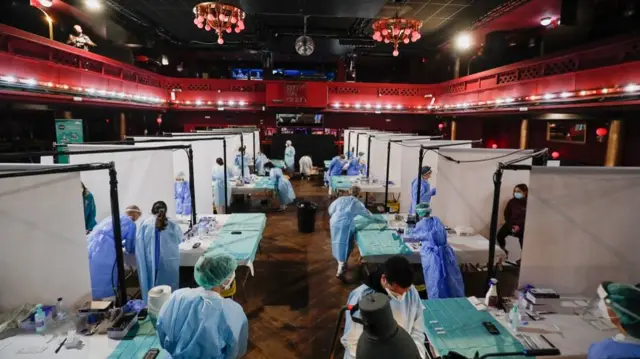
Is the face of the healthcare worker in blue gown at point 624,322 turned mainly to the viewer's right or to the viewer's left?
to the viewer's left

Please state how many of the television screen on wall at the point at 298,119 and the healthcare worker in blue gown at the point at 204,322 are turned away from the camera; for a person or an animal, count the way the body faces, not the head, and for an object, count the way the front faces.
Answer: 1

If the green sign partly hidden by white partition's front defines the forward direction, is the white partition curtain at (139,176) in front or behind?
in front

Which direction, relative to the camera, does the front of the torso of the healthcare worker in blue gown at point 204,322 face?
away from the camera

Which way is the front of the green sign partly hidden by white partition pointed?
toward the camera

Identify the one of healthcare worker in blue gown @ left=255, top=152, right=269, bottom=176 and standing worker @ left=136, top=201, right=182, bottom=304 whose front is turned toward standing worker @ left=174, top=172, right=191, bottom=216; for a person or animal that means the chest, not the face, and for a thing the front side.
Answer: standing worker @ left=136, top=201, right=182, bottom=304

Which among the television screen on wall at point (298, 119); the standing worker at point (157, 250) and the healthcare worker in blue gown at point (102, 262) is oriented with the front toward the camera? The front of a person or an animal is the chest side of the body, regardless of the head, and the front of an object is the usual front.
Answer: the television screen on wall

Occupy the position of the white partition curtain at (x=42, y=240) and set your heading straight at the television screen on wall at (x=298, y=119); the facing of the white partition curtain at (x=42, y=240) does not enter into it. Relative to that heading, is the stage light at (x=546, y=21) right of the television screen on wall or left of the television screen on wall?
right

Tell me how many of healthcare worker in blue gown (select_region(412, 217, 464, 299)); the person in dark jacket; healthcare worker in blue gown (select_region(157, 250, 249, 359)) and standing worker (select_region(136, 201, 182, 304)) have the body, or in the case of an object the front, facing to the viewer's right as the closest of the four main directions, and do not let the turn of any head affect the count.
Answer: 0

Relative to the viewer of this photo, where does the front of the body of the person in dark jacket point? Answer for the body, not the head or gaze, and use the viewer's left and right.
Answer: facing the viewer and to the left of the viewer

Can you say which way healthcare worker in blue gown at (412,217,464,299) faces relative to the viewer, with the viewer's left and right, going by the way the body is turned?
facing away from the viewer and to the left of the viewer

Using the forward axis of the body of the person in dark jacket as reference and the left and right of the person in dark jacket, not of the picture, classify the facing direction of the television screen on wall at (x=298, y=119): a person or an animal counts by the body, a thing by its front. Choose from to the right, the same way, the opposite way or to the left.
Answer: to the left

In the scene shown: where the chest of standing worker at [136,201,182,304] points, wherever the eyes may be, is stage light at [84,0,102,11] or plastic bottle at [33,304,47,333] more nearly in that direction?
the stage light

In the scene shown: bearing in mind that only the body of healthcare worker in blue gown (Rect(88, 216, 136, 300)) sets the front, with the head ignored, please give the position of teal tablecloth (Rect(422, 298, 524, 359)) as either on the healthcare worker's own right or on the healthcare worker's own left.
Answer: on the healthcare worker's own right

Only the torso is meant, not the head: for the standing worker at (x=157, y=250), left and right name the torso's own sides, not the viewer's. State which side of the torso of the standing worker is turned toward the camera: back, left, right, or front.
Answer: back

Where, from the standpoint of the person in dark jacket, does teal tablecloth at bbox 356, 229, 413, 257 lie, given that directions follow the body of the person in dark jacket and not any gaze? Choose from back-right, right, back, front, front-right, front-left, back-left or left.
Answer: front

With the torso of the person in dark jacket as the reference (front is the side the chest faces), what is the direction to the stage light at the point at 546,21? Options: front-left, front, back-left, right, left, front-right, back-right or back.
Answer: back-right

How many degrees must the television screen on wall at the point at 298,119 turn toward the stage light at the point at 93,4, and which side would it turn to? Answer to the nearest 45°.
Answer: approximately 45° to its right
